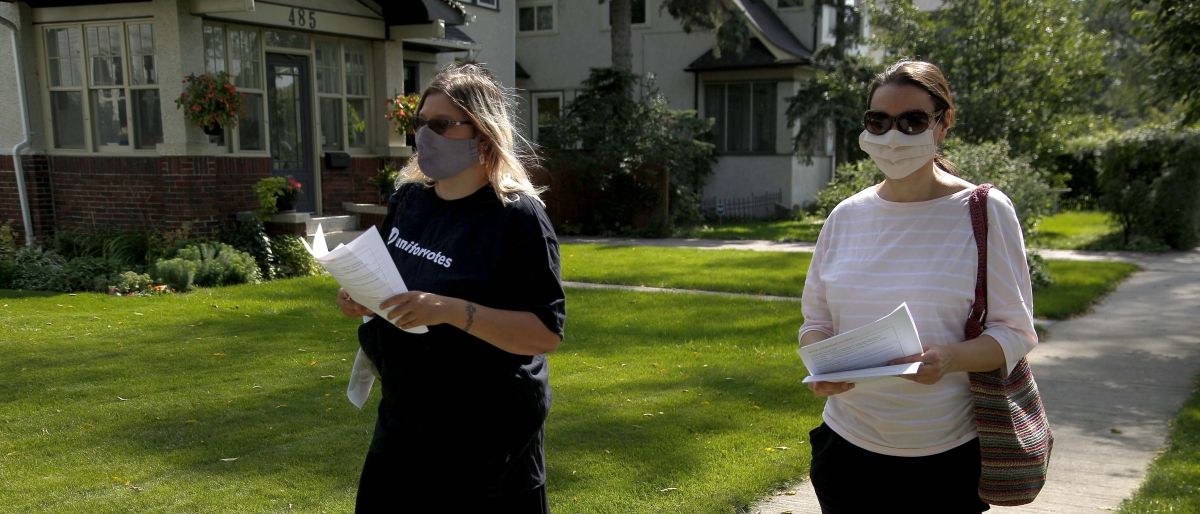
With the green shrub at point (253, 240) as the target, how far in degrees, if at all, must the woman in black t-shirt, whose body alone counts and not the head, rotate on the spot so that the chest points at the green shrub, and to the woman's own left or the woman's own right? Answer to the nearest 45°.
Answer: approximately 135° to the woman's own right

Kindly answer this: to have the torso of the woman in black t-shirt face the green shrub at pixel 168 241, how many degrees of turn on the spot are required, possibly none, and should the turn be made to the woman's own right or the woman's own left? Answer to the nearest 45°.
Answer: approximately 135° to the woman's own right

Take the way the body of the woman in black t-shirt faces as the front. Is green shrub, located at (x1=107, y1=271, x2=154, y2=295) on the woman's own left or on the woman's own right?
on the woman's own right

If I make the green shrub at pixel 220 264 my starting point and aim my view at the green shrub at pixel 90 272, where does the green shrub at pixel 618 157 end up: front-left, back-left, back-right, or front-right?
back-right

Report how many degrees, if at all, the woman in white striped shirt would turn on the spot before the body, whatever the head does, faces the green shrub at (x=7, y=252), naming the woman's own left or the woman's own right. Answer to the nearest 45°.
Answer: approximately 90° to the woman's own right

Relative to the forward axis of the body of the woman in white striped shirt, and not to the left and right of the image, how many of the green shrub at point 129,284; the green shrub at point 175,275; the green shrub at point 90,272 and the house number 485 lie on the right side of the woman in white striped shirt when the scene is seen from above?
4

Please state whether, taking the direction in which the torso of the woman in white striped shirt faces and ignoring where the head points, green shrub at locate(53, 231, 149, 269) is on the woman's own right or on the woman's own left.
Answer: on the woman's own right

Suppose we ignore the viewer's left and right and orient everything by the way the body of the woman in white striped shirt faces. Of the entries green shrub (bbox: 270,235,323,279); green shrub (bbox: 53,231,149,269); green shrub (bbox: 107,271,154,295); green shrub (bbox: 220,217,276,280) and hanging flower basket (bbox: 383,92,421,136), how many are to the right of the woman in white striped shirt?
5

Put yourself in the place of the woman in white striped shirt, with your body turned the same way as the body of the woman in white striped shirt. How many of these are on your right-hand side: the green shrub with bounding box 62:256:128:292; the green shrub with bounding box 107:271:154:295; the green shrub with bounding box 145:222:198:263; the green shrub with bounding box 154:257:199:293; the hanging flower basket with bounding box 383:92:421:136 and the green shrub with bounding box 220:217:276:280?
6

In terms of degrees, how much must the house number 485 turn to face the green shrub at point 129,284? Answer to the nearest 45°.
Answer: approximately 45° to its right

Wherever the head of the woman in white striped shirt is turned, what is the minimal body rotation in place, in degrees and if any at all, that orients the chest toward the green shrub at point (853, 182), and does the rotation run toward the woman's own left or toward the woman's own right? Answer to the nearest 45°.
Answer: approximately 135° to the woman's own right

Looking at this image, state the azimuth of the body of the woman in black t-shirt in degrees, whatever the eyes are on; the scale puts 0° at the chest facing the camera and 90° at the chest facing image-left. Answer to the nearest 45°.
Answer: approximately 45°

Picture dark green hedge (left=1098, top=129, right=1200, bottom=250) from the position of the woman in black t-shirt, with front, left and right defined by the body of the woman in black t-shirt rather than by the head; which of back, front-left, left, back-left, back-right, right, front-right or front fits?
back
